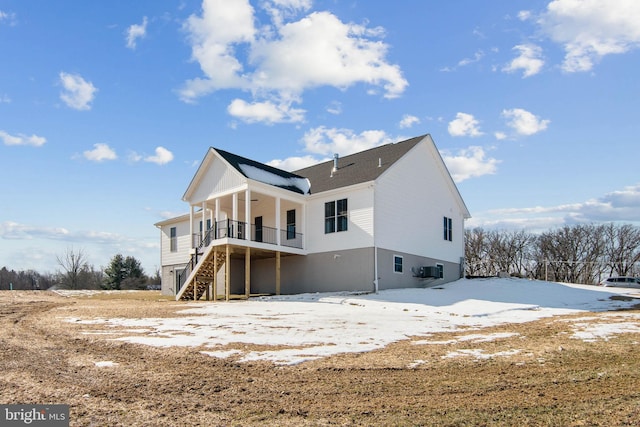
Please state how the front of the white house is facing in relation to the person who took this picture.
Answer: facing away from the viewer and to the right of the viewer
